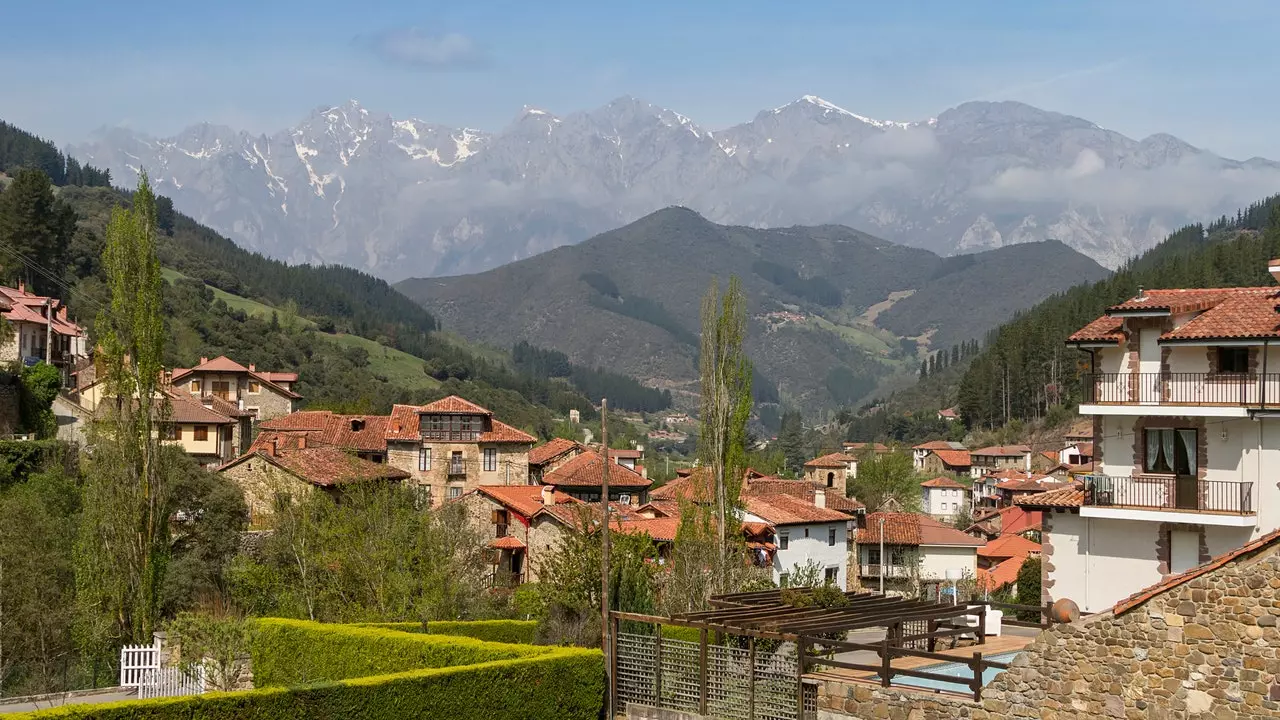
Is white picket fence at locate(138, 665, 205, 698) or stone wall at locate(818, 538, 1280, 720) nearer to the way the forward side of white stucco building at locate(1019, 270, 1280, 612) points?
the stone wall

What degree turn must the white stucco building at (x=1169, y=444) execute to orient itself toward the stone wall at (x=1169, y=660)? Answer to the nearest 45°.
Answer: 0° — it already faces it

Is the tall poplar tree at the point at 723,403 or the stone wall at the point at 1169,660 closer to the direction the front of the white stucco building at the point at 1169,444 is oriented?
the stone wall

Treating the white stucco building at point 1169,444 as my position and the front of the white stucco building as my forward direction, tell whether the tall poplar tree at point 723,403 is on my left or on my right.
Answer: on my right

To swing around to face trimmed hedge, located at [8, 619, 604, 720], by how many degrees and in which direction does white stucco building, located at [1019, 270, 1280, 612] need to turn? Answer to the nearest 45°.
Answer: approximately 45° to its right

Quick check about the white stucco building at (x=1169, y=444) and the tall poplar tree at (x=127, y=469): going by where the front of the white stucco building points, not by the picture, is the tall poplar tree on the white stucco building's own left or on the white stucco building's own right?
on the white stucco building's own right

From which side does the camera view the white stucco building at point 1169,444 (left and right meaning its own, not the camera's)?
front

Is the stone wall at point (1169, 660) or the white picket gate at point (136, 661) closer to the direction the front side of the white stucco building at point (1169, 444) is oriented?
the stone wall

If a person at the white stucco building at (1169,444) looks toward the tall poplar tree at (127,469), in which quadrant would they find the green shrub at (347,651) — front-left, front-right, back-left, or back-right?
front-left

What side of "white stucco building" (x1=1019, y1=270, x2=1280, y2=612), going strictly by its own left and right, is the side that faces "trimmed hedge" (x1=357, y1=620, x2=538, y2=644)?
right
